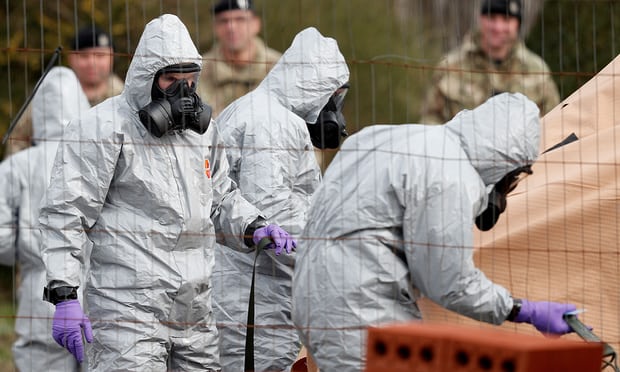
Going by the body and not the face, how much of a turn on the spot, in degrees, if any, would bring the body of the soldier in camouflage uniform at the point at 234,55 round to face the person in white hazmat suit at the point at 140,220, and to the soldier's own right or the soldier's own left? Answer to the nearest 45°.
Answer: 0° — they already face them

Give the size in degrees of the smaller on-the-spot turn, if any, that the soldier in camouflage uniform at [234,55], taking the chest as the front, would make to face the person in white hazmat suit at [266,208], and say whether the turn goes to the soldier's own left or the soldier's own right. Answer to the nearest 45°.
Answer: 0° — they already face them

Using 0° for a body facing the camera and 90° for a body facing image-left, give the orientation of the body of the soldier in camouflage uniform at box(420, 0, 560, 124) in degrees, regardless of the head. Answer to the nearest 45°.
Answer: approximately 0°

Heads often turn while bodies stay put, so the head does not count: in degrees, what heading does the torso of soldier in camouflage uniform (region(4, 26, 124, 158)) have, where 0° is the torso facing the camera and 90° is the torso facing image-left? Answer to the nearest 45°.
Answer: approximately 0°

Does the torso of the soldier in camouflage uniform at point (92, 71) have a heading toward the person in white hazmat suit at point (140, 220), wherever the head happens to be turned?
yes

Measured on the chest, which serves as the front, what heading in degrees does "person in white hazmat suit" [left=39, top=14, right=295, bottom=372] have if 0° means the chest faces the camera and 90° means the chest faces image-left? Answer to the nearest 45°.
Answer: approximately 315°
